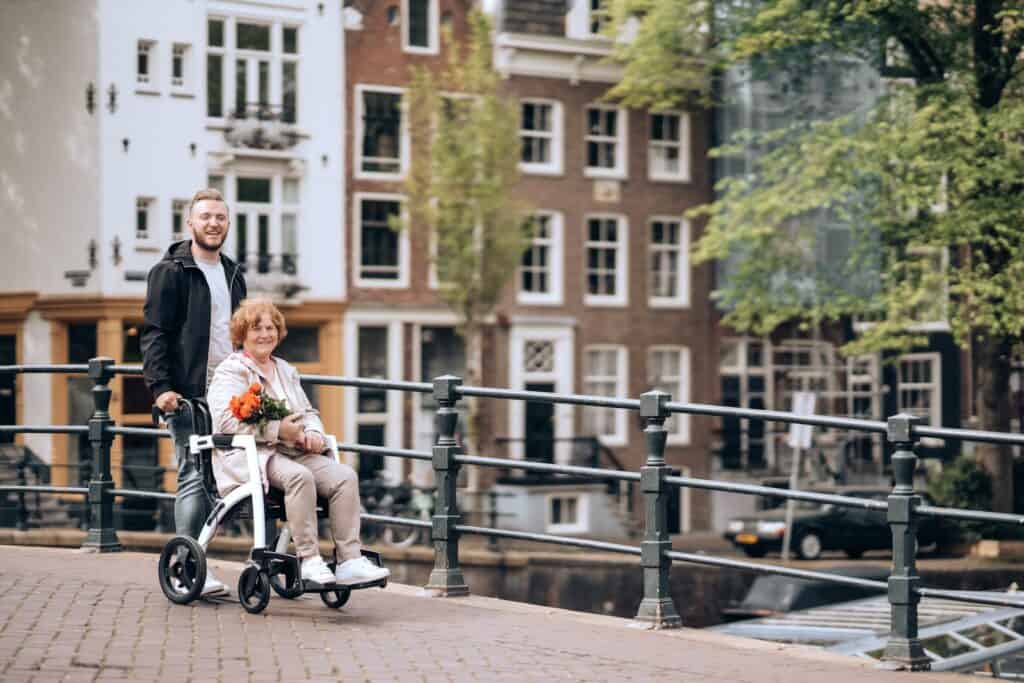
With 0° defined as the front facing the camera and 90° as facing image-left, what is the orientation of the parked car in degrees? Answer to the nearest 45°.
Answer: approximately 45°

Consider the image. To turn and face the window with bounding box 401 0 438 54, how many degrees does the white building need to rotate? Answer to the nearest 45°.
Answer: approximately 90° to its left

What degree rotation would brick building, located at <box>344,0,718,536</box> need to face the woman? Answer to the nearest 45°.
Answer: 0° — it already faces them

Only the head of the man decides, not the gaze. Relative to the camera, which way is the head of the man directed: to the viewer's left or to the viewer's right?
to the viewer's right

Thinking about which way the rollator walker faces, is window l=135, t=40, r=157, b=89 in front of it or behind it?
behind

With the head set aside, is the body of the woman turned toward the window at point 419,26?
no

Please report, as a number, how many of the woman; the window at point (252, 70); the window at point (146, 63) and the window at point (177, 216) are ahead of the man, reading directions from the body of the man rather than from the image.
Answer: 1

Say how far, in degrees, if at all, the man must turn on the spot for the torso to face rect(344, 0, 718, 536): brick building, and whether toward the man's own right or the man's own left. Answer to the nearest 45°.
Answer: approximately 135° to the man's own left

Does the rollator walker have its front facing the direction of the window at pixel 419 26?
no

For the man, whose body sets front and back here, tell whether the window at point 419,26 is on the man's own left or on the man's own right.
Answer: on the man's own left

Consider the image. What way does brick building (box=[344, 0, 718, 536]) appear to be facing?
toward the camera

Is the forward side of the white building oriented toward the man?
yes

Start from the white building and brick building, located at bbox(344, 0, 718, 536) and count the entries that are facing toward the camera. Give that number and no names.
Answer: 2

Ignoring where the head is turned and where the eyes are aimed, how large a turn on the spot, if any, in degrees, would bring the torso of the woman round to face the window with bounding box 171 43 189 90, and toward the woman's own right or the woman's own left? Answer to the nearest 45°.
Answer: approximately 135° to the woman's own left

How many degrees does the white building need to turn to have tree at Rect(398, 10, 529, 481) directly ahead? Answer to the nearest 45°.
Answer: approximately 90° to its left

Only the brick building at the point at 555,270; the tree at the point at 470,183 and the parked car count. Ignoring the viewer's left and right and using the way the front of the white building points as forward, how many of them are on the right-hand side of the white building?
0

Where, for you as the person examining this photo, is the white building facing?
facing the viewer

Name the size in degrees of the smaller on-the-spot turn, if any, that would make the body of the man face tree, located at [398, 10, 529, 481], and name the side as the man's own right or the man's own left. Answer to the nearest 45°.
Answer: approximately 135° to the man's own left

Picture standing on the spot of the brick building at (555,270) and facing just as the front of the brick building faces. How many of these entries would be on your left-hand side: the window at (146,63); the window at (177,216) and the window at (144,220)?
0

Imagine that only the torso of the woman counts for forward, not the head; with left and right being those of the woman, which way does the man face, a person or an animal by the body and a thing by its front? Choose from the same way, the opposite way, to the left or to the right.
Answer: the same way
